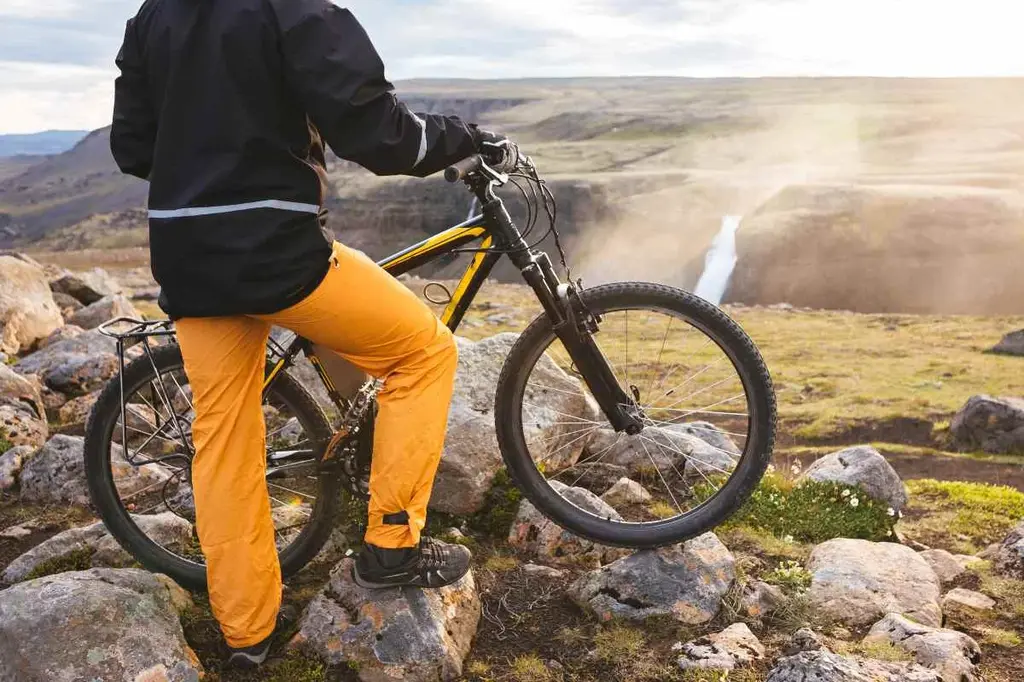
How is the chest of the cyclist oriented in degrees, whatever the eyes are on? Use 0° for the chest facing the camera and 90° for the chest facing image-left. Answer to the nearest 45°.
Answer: approximately 225°

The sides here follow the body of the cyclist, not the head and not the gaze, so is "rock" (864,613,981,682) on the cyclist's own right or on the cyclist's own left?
on the cyclist's own right

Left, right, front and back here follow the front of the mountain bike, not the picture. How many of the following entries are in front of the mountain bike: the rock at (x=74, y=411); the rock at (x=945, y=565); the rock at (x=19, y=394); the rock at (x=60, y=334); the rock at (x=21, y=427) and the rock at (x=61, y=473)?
1

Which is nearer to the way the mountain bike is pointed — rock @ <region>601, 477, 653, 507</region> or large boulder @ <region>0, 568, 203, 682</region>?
the rock

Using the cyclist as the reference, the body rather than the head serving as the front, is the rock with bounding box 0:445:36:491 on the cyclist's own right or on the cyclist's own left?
on the cyclist's own left

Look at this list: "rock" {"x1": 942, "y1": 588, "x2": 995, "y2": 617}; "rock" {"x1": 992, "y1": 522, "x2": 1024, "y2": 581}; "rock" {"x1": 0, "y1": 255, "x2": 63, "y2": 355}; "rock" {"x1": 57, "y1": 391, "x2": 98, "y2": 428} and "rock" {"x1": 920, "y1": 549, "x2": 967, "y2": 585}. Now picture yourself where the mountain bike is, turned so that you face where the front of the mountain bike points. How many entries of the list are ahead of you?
3

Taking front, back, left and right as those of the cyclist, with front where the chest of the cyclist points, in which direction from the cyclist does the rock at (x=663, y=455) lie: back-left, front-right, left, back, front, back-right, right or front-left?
front

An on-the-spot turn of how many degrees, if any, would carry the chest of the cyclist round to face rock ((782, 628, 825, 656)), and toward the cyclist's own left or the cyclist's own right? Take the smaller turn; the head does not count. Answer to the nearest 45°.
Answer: approximately 45° to the cyclist's own right

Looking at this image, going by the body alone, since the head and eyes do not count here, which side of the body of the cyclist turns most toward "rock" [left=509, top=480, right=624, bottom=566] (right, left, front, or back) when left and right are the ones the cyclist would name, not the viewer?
front

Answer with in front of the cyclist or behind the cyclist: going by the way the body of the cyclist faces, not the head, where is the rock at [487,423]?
in front

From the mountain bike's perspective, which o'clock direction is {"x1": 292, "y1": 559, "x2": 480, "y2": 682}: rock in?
The rock is roughly at 4 o'clock from the mountain bike.

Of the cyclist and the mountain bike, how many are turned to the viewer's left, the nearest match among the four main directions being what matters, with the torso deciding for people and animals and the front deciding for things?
0

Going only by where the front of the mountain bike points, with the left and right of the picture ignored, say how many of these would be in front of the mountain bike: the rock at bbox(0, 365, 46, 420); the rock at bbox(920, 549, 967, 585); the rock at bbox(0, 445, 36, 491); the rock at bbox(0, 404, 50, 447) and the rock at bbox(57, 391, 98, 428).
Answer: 1

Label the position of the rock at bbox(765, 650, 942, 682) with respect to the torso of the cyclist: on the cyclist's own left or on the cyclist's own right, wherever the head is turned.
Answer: on the cyclist's own right

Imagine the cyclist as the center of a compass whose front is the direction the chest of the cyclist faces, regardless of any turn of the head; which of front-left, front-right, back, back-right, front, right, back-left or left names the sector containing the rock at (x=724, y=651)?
front-right

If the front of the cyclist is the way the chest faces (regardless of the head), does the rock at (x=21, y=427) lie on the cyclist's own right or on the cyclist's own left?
on the cyclist's own left

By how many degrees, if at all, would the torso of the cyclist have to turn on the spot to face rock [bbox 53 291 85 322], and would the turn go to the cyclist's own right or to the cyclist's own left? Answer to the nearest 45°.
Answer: approximately 45° to the cyclist's own left

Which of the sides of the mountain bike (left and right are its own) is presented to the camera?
right

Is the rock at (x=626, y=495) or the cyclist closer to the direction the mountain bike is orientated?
the rock
